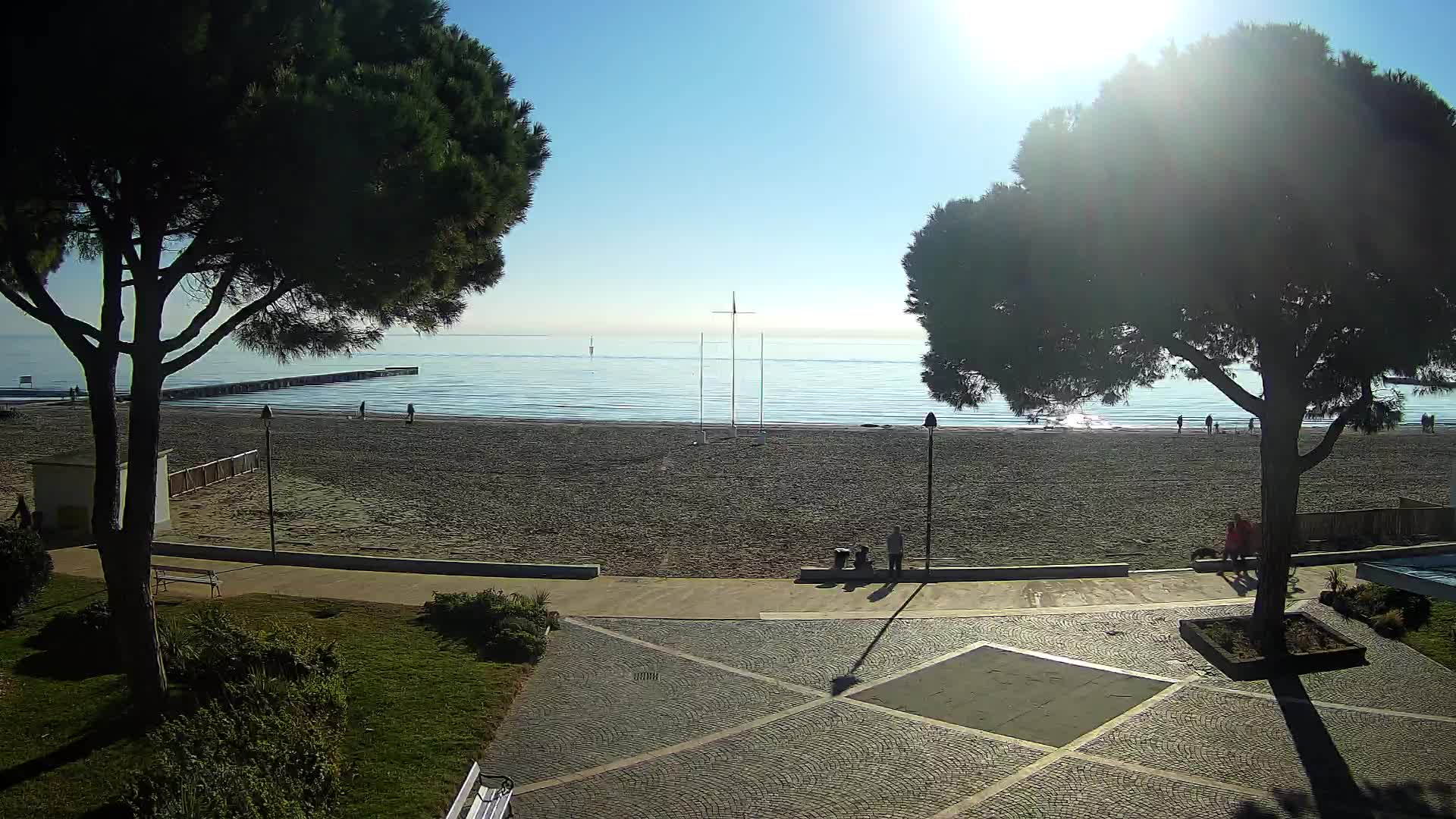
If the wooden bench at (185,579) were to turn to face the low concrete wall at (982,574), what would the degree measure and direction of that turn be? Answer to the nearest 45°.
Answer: approximately 90° to its right

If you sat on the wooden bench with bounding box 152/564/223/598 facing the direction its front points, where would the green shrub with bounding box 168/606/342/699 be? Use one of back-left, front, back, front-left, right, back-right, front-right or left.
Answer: back

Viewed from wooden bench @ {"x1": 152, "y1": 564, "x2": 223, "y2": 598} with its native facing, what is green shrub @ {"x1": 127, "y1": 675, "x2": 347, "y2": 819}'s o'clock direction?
The green shrub is roughly at 6 o'clock from the wooden bench.

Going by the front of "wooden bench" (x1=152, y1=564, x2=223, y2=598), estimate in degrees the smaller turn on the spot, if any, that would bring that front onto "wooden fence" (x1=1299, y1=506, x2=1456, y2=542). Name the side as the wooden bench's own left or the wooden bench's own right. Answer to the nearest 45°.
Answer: approximately 90° to the wooden bench's own right

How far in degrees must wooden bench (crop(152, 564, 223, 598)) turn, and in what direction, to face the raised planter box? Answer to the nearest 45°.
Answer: approximately 135° to its right

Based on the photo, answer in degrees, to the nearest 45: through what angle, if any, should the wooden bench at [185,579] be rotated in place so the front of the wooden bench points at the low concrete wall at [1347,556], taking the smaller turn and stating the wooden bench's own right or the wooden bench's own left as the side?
approximately 90° to the wooden bench's own right

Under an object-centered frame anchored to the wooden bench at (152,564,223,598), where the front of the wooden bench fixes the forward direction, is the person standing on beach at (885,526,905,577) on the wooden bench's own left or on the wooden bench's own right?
on the wooden bench's own right

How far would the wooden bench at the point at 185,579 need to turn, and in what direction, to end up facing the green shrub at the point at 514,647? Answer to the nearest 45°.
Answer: approximately 135° to its right

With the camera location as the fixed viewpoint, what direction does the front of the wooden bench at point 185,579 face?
facing away from the viewer

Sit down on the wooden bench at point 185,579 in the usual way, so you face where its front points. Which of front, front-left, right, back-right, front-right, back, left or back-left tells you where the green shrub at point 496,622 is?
back-right

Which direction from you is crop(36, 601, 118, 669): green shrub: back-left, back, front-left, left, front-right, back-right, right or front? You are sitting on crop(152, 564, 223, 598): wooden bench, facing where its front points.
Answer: back

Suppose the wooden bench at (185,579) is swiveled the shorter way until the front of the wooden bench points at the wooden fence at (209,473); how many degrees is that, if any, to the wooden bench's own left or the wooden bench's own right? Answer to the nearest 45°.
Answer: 0° — it already faces it
